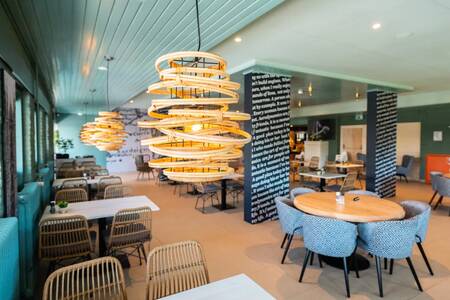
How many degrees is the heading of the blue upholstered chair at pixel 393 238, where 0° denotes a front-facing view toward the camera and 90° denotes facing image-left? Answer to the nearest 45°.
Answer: approximately 135°

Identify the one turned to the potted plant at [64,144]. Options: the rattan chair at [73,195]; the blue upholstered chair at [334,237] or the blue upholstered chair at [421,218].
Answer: the blue upholstered chair at [421,218]

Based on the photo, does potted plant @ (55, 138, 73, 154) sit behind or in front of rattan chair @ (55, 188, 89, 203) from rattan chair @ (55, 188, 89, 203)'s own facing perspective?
behind

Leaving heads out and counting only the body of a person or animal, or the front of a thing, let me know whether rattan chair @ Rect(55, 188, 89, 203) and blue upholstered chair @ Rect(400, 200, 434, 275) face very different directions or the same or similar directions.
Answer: very different directions

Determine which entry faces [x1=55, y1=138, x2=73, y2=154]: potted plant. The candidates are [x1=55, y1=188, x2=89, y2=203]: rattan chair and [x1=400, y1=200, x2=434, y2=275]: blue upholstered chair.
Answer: the blue upholstered chair

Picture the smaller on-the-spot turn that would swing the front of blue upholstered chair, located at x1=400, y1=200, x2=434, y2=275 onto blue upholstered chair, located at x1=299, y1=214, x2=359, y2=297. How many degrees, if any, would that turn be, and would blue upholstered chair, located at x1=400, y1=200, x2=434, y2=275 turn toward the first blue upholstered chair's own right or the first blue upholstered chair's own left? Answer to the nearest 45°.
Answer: approximately 45° to the first blue upholstered chair's own left

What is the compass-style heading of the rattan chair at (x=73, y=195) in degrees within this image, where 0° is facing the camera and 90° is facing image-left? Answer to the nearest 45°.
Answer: approximately 0°

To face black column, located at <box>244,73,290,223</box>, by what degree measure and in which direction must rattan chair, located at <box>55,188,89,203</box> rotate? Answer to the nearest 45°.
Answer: approximately 90° to its left

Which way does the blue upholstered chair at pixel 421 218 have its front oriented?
to the viewer's left

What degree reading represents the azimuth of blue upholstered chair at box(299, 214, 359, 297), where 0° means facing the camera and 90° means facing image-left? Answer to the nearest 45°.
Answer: approximately 225°
